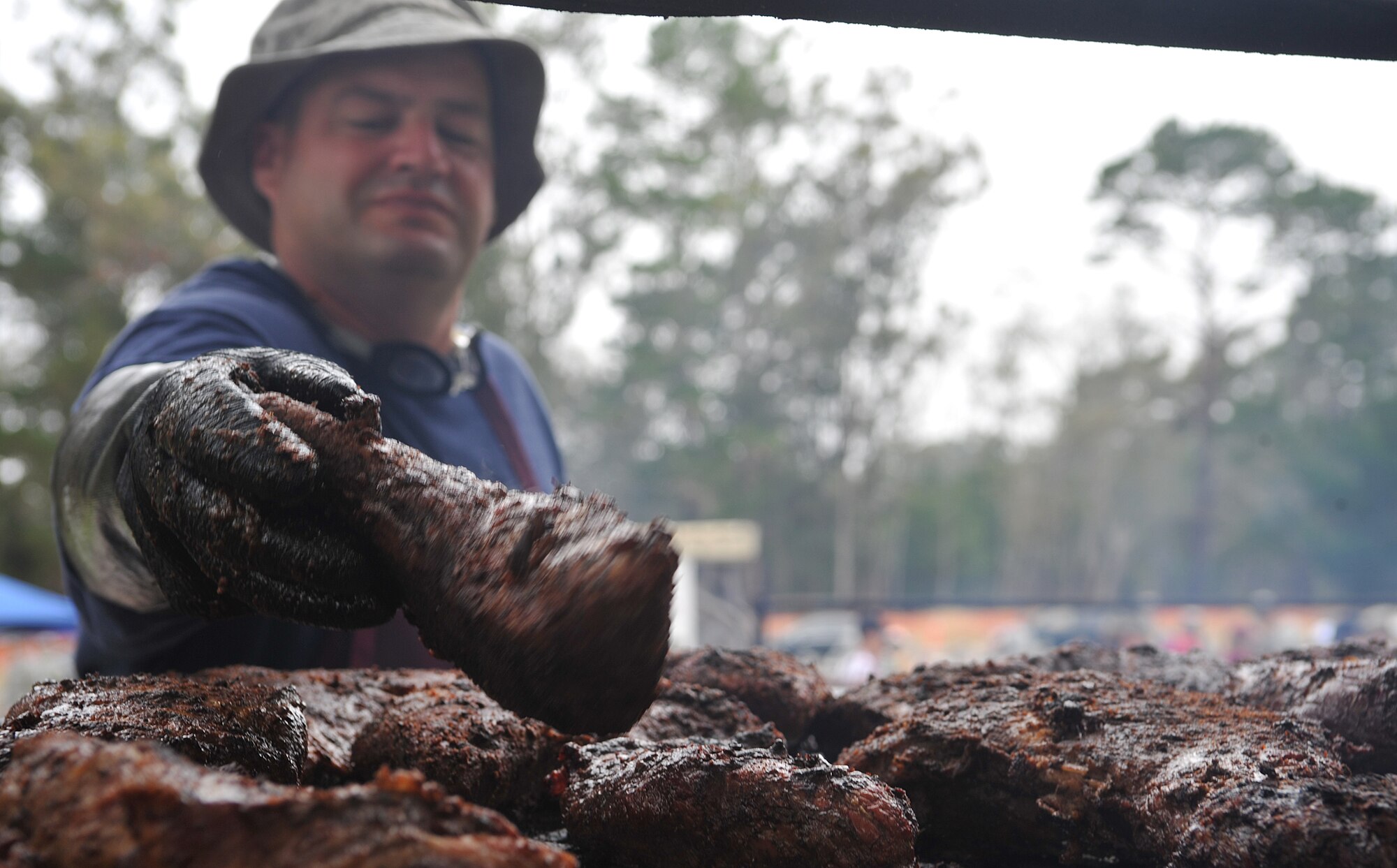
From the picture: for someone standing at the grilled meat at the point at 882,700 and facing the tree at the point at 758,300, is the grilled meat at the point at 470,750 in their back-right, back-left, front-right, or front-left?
back-left

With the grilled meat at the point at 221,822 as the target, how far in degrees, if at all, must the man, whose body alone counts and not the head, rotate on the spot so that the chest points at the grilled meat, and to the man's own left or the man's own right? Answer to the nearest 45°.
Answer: approximately 45° to the man's own right

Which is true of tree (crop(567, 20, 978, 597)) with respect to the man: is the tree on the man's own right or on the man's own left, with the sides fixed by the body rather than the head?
on the man's own left

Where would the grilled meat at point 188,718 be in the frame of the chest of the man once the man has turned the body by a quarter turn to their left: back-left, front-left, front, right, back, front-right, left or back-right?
back-right

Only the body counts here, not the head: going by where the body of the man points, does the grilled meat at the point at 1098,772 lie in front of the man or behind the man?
in front

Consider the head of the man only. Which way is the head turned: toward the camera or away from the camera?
toward the camera

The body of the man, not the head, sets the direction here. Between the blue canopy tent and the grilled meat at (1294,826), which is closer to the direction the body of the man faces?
the grilled meat

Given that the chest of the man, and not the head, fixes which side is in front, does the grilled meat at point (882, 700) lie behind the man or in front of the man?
in front

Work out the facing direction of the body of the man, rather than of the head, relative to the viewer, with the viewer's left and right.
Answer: facing the viewer and to the right of the viewer
